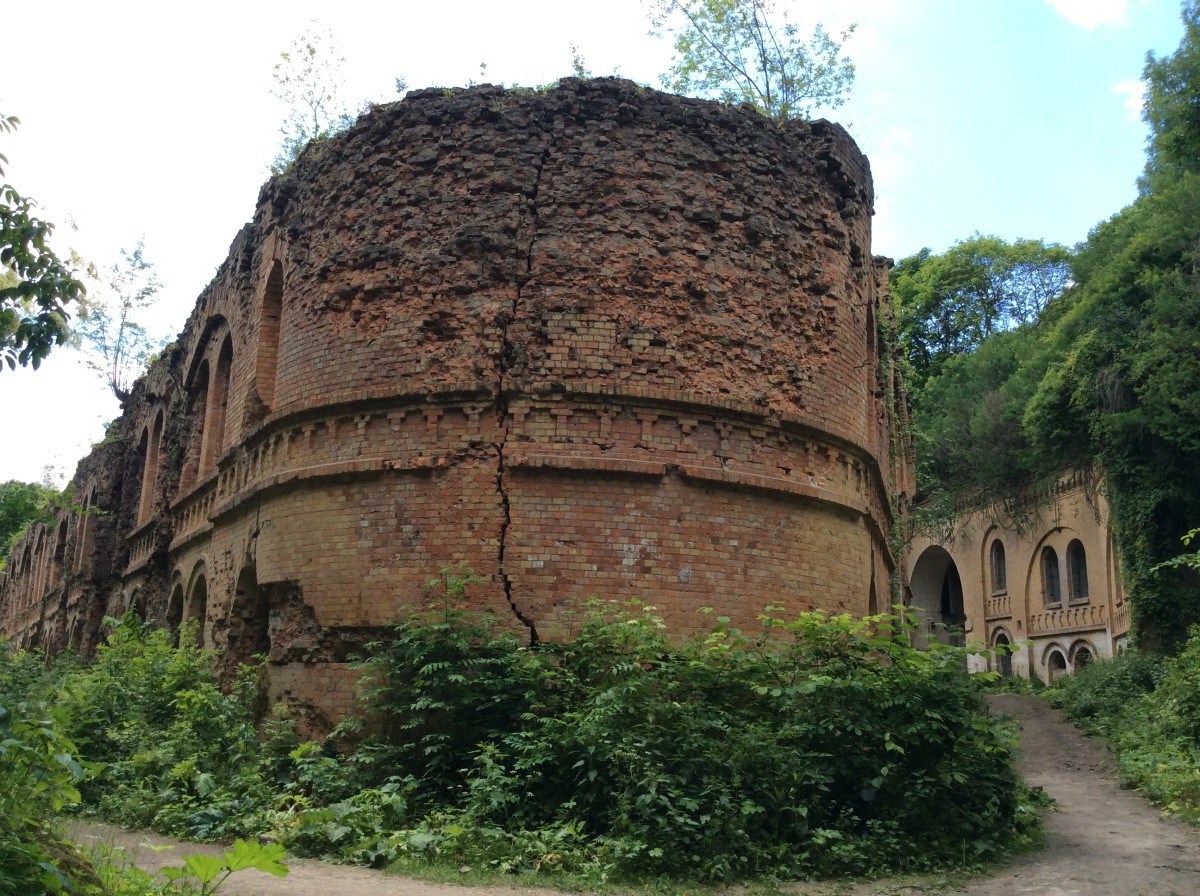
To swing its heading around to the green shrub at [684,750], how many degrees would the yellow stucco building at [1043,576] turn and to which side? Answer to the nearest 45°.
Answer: approximately 45° to its left

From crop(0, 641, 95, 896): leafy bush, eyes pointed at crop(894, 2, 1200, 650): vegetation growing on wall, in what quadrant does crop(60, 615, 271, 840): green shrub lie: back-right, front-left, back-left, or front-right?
front-left

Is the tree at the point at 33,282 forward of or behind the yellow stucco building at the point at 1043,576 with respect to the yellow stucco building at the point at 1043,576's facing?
forward

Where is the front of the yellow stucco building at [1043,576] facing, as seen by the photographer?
facing the viewer and to the left of the viewer

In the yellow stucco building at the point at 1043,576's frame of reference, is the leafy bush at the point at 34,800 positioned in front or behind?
in front
